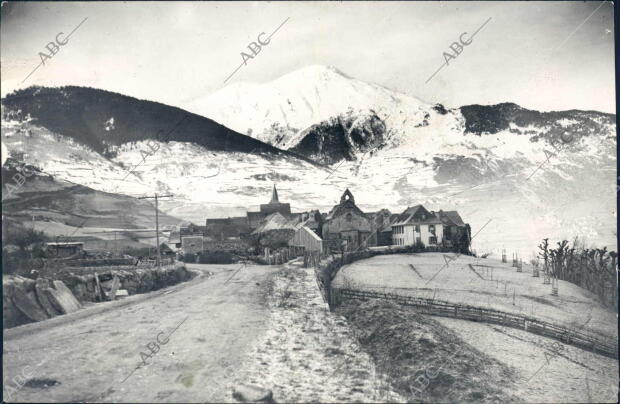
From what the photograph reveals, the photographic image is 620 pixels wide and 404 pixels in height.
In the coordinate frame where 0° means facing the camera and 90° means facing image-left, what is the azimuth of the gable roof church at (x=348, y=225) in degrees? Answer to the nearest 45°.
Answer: approximately 0°

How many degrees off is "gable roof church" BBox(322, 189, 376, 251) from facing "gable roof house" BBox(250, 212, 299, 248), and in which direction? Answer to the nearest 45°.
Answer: approximately 135° to its right

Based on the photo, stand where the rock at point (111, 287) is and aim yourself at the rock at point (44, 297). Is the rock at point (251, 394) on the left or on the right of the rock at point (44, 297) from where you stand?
left
